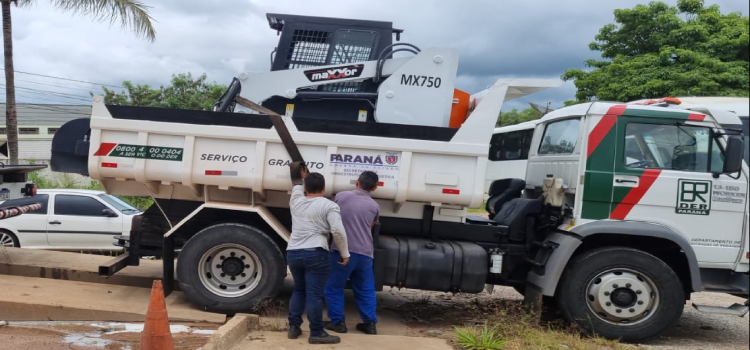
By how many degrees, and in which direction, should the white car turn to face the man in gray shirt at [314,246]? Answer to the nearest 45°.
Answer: approximately 90° to its right

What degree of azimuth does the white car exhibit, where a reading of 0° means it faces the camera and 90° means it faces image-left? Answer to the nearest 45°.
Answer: approximately 270°

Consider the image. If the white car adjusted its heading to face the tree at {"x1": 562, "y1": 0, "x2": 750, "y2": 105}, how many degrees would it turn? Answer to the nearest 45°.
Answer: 0° — it already faces it

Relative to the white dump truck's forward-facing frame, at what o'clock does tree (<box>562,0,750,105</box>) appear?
The tree is roughly at 10 o'clock from the white dump truck.

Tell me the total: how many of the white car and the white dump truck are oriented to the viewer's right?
2

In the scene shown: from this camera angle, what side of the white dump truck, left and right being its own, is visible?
right

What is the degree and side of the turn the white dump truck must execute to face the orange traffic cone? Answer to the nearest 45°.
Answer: approximately 135° to its right

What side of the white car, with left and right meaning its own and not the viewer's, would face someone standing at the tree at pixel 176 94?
left

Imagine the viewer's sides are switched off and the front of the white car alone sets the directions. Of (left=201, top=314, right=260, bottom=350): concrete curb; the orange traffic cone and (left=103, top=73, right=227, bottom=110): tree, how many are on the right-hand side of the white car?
2

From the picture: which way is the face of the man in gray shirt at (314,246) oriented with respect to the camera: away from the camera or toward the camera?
away from the camera

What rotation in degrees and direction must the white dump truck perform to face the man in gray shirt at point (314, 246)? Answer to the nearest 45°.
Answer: approximately 135° to its right

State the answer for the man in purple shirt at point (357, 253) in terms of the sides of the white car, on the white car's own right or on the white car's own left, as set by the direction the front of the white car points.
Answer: on the white car's own right
